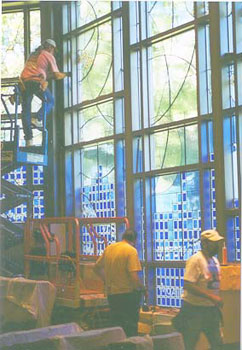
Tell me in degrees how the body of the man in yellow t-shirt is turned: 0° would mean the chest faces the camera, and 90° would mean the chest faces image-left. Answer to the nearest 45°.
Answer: approximately 225°

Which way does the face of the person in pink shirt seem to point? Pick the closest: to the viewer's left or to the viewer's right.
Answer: to the viewer's right
